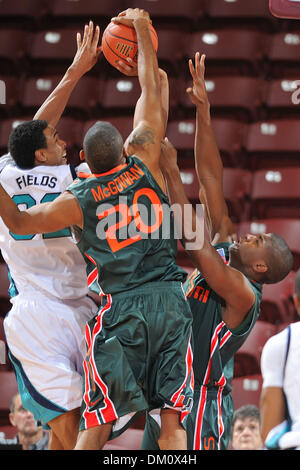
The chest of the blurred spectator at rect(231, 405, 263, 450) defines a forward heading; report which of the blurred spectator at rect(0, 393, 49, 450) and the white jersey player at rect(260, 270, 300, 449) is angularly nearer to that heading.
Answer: the white jersey player

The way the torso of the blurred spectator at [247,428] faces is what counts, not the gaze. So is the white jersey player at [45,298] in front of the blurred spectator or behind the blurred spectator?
in front

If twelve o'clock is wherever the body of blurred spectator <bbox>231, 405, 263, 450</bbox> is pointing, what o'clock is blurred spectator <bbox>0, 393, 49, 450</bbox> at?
blurred spectator <bbox>0, 393, 49, 450</bbox> is roughly at 3 o'clock from blurred spectator <bbox>231, 405, 263, 450</bbox>.

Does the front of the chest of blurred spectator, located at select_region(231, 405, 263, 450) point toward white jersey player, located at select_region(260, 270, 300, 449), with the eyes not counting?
yes

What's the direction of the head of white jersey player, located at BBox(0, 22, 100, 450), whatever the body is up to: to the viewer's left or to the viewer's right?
to the viewer's right

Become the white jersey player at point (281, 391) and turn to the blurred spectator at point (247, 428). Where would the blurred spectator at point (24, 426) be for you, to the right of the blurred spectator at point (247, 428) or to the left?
left

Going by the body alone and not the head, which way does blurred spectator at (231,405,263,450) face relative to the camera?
toward the camera
